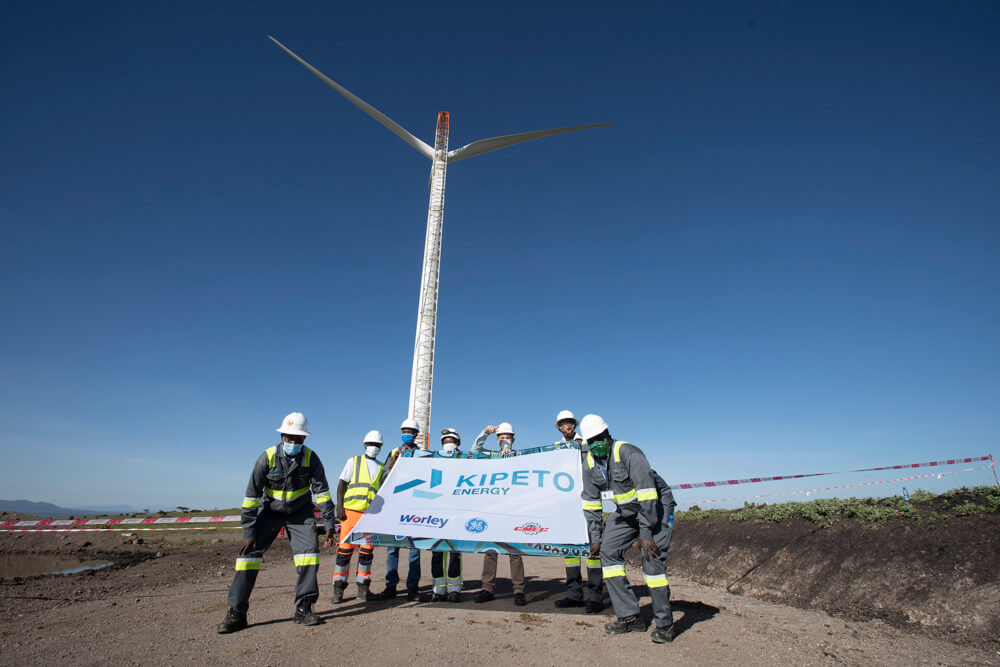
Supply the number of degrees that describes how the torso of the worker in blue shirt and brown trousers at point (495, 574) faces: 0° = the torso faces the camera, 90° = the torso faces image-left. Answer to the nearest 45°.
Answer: approximately 0°

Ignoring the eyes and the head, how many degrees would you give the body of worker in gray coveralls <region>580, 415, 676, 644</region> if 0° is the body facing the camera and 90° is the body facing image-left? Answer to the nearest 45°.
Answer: approximately 45°

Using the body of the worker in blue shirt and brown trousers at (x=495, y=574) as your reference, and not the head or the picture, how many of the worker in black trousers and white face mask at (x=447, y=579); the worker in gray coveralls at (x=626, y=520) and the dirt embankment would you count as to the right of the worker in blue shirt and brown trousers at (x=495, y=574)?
1

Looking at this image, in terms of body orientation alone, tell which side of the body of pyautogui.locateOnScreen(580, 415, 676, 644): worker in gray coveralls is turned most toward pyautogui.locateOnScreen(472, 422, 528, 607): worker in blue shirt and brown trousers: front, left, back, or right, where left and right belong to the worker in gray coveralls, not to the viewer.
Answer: right

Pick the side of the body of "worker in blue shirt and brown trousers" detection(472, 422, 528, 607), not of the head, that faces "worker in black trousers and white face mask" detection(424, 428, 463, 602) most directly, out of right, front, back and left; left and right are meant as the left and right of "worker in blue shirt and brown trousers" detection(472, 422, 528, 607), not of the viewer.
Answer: right
